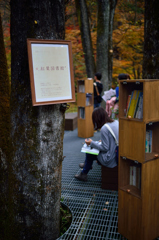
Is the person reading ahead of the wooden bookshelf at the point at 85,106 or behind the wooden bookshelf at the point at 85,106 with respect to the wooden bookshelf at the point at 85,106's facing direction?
ahead

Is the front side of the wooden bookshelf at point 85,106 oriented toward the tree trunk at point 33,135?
yes

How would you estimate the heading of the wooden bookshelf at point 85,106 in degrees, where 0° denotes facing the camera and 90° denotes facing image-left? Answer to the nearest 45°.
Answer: approximately 0°

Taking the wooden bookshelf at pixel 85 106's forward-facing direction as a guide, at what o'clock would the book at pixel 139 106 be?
The book is roughly at 12 o'clock from the wooden bookshelf.

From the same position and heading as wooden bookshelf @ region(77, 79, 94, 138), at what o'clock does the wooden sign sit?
The wooden sign is roughly at 12 o'clock from the wooden bookshelf.

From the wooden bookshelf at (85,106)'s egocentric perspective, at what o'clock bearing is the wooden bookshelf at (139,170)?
the wooden bookshelf at (139,170) is roughly at 12 o'clock from the wooden bookshelf at (85,106).
